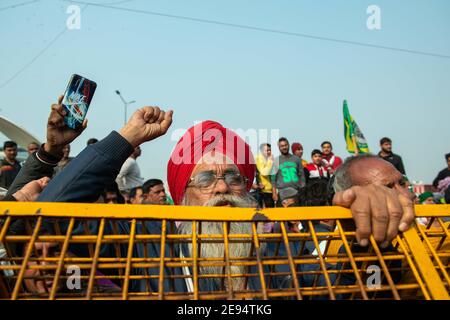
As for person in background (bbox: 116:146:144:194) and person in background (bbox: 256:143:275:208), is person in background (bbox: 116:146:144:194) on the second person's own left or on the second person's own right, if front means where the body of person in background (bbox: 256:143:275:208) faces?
on the second person's own right

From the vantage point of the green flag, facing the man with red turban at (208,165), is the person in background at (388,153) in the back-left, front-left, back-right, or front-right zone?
back-left

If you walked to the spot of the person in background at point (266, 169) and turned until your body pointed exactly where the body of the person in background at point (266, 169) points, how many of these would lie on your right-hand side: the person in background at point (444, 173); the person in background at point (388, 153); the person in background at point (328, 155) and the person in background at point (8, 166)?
1

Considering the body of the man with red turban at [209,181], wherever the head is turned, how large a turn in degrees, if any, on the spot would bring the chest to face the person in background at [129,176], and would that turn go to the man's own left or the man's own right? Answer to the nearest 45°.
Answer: approximately 180°

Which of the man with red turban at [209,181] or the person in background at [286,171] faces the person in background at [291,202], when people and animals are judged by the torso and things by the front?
the person in background at [286,171]

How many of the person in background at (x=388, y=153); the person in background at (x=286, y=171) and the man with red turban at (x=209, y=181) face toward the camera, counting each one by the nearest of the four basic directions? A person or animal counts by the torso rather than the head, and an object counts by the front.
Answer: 3

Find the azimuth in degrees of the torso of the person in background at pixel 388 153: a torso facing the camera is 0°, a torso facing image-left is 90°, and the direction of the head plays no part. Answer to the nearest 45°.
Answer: approximately 0°

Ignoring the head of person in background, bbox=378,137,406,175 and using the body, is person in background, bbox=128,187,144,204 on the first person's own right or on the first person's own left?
on the first person's own right

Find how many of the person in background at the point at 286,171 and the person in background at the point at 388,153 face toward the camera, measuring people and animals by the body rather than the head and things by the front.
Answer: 2
